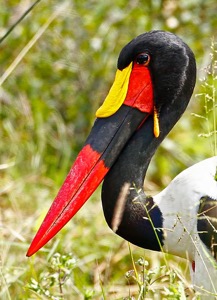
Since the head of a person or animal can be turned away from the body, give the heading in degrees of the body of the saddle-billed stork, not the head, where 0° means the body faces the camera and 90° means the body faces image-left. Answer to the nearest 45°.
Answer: approximately 90°
